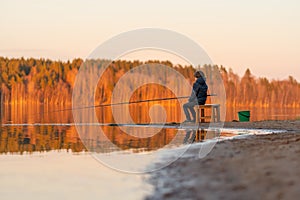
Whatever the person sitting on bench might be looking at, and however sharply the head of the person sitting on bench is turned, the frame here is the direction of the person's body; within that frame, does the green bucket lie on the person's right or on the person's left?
on the person's right

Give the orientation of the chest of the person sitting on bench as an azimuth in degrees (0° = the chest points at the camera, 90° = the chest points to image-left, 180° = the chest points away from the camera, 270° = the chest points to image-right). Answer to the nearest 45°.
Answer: approximately 90°
